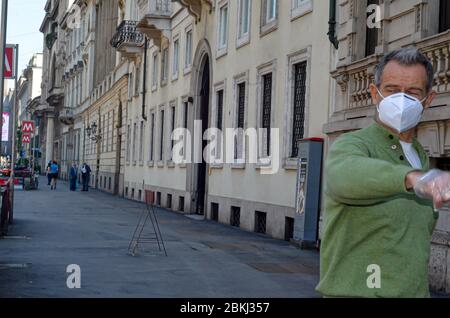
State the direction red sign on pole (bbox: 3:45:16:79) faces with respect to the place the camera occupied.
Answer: facing the viewer

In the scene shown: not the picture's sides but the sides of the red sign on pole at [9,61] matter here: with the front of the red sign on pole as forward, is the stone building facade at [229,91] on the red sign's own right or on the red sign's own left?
on the red sign's own left

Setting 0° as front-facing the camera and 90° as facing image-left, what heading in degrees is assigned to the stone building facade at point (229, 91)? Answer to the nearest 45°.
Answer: approximately 45°

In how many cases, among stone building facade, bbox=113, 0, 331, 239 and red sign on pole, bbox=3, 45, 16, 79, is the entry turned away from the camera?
0

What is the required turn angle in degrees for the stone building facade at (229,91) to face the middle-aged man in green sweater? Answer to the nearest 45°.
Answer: approximately 45° to its left

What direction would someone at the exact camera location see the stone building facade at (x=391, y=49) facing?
facing the viewer and to the left of the viewer

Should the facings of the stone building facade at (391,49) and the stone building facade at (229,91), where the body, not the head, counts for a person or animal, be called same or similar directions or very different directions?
same or similar directions
